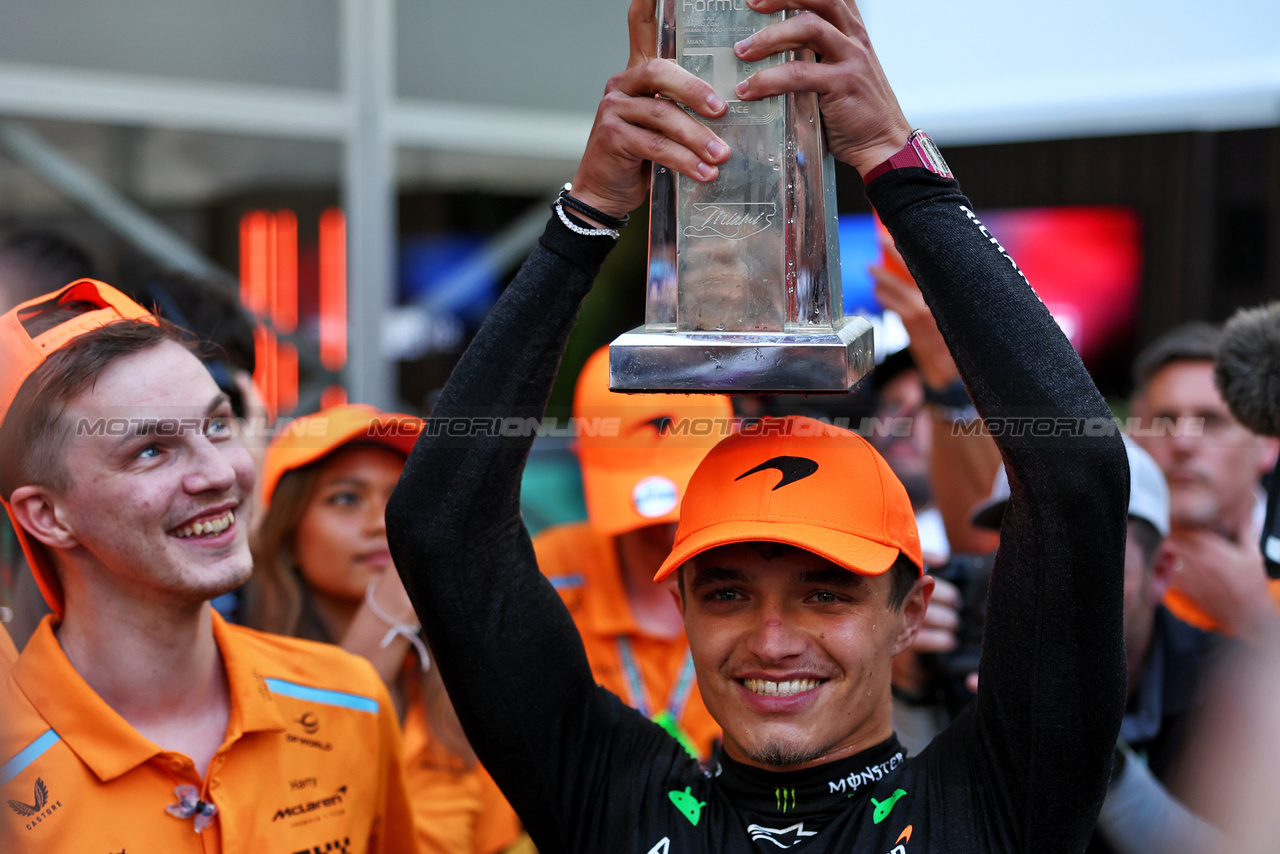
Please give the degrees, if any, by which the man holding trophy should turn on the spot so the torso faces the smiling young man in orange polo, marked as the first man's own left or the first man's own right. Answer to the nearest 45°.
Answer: approximately 90° to the first man's own right

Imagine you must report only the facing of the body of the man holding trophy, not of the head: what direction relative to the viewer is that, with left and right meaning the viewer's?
facing the viewer

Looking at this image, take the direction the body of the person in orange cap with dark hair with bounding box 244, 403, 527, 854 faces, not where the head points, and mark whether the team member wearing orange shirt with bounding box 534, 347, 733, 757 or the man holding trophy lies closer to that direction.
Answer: the man holding trophy

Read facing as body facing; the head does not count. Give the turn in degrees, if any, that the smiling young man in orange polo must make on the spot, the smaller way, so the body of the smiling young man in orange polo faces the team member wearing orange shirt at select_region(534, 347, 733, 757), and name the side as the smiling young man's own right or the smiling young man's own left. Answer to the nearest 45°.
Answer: approximately 90° to the smiling young man's own left

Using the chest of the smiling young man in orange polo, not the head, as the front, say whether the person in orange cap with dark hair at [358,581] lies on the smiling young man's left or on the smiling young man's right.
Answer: on the smiling young man's left

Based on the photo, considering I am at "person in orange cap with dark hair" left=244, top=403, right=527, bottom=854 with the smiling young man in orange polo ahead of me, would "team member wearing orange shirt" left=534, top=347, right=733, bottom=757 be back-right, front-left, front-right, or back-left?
back-left

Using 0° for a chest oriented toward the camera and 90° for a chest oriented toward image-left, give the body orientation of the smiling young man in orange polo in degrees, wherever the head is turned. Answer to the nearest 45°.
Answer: approximately 315°

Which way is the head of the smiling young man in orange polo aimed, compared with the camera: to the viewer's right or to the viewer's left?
to the viewer's right
